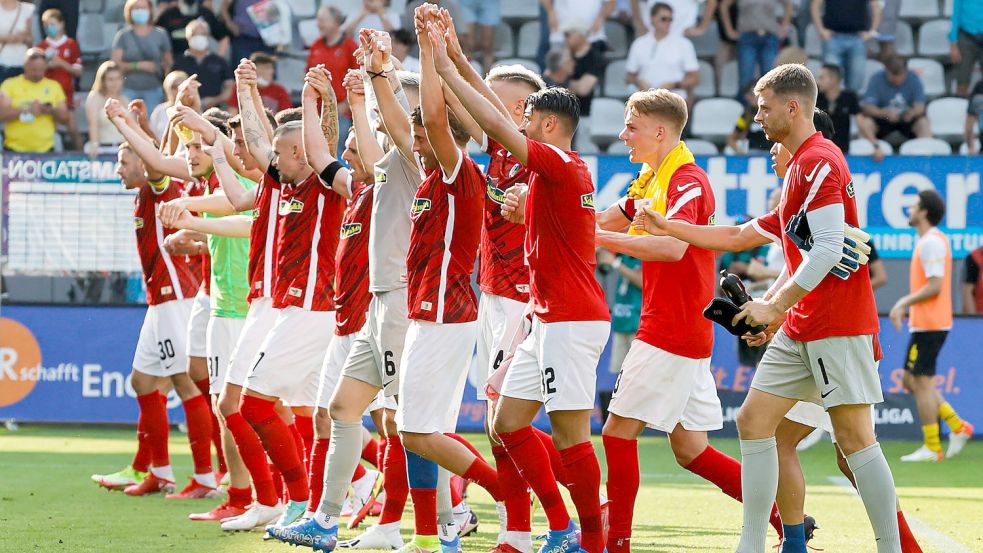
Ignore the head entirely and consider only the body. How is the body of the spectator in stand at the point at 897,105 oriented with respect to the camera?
toward the camera

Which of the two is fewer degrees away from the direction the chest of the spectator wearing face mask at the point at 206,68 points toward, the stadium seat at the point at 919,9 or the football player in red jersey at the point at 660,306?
the football player in red jersey

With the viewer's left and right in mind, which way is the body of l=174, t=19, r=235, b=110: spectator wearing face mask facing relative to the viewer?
facing the viewer

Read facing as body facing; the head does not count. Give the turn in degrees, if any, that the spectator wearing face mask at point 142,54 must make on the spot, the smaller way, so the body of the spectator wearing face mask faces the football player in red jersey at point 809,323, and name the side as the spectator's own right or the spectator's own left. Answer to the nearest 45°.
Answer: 0° — they already face them

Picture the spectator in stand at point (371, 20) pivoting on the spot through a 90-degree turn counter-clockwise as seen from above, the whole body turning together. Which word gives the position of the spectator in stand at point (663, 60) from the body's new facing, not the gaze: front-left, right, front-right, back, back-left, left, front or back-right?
front

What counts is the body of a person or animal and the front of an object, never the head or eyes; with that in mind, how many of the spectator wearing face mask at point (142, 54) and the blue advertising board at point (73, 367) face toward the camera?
2

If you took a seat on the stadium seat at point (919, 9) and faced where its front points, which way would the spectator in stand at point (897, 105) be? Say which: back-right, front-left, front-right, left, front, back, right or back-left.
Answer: front

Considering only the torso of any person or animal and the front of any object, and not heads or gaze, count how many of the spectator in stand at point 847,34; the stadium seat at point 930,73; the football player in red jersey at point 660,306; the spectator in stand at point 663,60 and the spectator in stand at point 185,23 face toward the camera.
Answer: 4

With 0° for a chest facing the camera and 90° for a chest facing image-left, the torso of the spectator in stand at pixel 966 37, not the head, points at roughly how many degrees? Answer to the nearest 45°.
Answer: approximately 0°

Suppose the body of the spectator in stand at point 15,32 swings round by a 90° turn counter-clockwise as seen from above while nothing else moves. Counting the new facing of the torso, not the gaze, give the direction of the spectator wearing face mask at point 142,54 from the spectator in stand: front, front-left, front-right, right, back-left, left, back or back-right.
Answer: front-right

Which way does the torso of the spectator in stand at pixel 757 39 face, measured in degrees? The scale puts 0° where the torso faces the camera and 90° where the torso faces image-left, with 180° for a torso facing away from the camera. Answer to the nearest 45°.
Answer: approximately 0°

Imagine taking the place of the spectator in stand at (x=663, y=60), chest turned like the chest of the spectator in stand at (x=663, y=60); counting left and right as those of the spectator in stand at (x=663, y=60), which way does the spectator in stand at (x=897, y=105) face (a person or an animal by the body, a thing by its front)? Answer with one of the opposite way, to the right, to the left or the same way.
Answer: the same way

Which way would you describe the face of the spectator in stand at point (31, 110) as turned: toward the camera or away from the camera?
toward the camera

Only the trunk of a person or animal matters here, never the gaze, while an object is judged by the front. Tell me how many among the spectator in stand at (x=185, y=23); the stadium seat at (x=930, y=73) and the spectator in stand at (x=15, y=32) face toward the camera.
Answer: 3

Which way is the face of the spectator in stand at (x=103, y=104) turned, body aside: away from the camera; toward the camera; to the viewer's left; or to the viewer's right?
toward the camera
